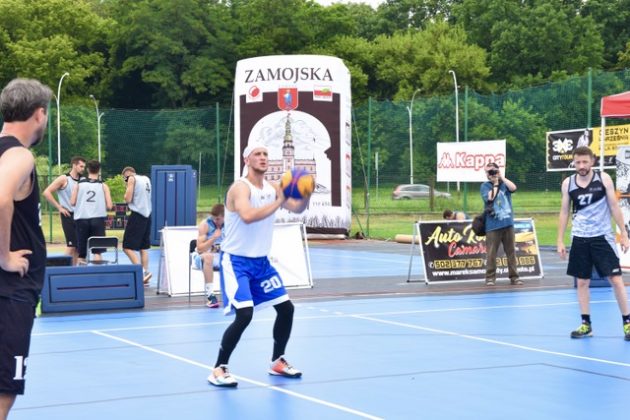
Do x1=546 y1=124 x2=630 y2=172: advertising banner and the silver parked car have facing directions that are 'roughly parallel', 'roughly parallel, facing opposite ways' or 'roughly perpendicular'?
roughly perpendicular

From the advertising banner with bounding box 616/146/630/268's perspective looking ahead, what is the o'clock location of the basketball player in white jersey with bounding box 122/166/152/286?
The basketball player in white jersey is roughly at 2 o'clock from the advertising banner.

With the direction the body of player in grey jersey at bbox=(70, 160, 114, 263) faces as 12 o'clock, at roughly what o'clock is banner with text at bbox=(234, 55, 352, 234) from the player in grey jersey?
The banner with text is roughly at 1 o'clock from the player in grey jersey.

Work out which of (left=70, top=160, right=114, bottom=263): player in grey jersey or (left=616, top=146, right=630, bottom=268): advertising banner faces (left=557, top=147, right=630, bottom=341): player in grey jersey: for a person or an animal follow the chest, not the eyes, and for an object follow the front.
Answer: the advertising banner

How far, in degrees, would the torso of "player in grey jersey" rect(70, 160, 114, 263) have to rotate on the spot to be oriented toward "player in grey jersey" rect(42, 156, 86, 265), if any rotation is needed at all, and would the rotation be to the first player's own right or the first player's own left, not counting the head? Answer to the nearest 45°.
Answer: approximately 45° to the first player's own left

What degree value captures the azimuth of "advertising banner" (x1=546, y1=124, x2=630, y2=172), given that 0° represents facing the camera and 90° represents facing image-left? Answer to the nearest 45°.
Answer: approximately 0°

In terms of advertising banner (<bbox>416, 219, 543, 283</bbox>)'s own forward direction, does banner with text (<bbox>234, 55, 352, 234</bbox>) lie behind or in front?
behind

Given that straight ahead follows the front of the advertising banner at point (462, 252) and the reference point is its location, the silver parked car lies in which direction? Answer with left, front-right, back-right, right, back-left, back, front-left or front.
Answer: back

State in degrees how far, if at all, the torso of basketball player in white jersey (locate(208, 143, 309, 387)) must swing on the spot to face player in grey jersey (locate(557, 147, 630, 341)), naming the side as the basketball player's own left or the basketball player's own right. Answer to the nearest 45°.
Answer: approximately 90° to the basketball player's own left

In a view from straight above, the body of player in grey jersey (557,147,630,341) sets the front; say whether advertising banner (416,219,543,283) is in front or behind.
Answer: behind

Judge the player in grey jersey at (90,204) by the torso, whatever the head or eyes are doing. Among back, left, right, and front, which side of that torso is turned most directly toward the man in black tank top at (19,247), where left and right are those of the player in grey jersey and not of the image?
back
